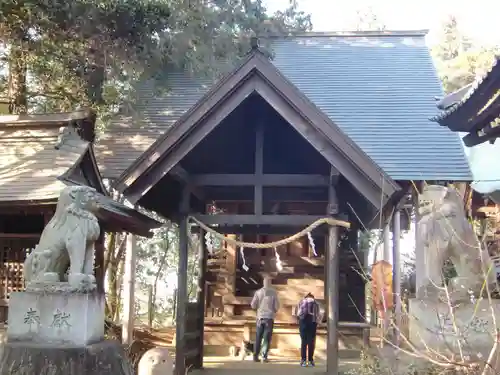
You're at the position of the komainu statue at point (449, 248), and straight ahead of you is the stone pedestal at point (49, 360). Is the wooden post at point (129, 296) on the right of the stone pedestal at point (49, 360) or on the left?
right

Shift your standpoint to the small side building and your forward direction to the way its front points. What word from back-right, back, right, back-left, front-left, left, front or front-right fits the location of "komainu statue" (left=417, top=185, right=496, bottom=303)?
front-left

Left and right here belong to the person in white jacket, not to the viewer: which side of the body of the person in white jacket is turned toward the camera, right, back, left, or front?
back

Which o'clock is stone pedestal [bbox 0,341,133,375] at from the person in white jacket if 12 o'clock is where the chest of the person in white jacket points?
The stone pedestal is roughly at 7 o'clock from the person in white jacket.

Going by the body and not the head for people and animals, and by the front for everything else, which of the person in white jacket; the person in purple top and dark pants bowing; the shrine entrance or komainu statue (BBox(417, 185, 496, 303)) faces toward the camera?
the shrine entrance

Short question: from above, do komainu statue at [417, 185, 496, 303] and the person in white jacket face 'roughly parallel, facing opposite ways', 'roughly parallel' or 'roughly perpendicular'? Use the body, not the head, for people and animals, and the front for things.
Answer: roughly perpendicular

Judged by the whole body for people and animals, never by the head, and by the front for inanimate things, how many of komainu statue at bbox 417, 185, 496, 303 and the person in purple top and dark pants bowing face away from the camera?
1

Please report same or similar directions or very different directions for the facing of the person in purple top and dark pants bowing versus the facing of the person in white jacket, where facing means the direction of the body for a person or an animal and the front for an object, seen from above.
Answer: same or similar directions

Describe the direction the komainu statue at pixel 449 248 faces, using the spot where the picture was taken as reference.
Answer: facing to the left of the viewer

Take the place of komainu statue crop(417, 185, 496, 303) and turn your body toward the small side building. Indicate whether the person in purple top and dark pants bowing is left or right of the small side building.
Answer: right

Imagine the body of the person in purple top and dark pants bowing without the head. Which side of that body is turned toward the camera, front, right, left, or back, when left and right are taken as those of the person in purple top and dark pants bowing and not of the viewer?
back

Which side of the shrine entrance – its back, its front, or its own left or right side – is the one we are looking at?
front
